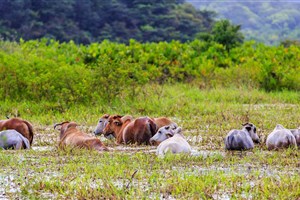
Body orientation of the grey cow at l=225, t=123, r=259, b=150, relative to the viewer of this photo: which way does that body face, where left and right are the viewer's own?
facing away from the viewer and to the right of the viewer

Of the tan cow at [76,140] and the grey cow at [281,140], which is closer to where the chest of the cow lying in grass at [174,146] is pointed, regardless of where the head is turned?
the tan cow

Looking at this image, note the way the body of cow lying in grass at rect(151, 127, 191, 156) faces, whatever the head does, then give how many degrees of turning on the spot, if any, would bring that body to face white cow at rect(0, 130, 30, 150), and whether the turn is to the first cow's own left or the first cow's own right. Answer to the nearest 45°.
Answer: approximately 45° to the first cow's own left

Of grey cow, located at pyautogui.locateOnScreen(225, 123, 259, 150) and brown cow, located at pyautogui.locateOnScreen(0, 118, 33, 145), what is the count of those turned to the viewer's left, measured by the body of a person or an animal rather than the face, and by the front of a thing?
1

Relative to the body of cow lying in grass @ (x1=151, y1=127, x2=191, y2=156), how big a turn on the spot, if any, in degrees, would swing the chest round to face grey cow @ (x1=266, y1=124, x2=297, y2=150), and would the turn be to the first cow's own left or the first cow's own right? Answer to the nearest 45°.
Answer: approximately 135° to the first cow's own right

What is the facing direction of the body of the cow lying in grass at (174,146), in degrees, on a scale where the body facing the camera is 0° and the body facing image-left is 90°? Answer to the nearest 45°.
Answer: approximately 135°

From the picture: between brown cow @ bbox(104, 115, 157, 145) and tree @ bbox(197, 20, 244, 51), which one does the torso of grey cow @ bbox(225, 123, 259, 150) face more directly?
the tree

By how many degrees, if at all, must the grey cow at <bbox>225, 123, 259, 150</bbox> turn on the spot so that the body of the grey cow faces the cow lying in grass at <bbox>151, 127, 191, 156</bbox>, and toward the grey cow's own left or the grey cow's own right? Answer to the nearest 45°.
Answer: approximately 180°

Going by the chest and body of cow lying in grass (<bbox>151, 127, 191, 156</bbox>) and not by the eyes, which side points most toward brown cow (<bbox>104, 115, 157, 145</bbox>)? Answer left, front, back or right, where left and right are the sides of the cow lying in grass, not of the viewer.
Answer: front
